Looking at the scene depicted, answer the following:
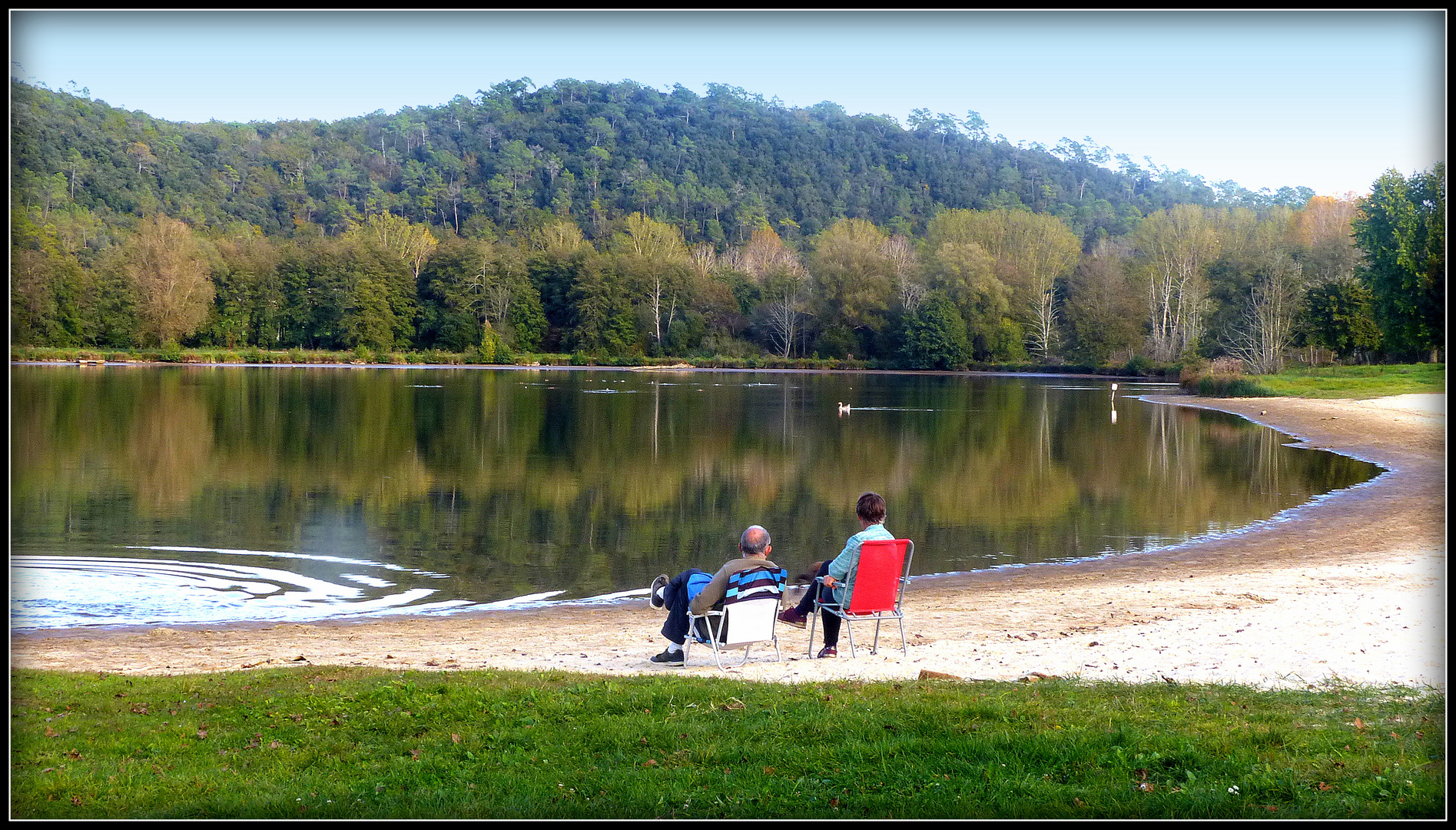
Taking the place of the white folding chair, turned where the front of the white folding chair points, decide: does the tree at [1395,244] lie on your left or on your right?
on your right

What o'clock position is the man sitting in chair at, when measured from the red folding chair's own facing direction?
The man sitting in chair is roughly at 10 o'clock from the red folding chair.

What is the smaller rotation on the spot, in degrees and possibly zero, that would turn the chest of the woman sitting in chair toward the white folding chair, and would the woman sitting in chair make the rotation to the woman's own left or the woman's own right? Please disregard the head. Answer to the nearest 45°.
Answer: approximately 90° to the woman's own left

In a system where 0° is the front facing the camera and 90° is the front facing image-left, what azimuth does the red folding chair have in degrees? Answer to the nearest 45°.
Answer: approximately 135°

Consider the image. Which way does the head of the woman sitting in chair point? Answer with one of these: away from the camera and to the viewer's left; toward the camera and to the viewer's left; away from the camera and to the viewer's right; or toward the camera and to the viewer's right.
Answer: away from the camera and to the viewer's left

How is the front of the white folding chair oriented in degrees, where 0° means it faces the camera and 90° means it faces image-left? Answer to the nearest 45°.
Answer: approximately 135°

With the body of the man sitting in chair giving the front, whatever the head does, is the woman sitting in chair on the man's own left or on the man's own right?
on the man's own right

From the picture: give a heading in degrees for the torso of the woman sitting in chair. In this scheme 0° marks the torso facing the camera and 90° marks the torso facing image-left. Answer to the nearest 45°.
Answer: approximately 135°

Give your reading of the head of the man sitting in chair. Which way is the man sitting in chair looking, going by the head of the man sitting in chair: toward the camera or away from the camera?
away from the camera
